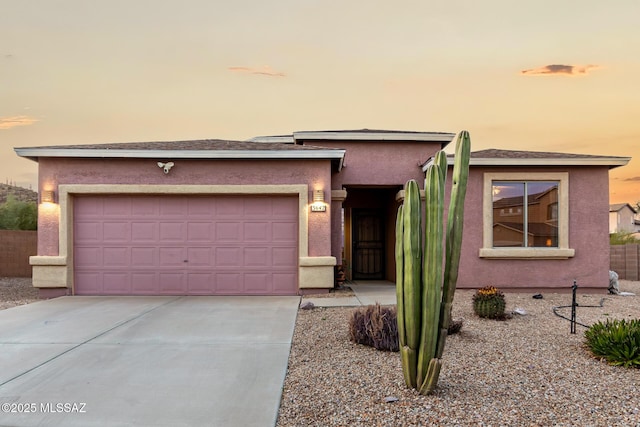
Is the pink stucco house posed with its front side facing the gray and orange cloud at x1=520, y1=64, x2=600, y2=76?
no

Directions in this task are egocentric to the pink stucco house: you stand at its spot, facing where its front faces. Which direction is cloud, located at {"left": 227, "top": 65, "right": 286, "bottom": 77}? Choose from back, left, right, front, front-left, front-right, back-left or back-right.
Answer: back

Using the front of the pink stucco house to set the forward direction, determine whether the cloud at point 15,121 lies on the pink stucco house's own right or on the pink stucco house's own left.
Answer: on the pink stucco house's own right

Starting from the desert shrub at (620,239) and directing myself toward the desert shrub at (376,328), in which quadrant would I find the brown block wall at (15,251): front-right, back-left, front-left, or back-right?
front-right

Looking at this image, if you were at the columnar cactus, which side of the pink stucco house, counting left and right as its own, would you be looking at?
front

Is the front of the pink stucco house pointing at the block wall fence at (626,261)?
no

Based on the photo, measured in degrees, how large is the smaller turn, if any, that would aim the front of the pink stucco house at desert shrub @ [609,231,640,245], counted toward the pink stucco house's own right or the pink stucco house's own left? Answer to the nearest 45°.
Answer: approximately 135° to the pink stucco house's own left

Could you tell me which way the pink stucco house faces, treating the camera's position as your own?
facing the viewer

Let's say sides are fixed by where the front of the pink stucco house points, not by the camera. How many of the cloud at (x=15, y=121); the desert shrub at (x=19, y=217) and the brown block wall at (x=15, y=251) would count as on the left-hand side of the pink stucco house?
0

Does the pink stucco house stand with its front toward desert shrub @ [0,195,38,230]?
no

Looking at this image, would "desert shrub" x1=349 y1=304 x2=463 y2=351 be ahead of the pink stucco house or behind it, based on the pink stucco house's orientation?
ahead
